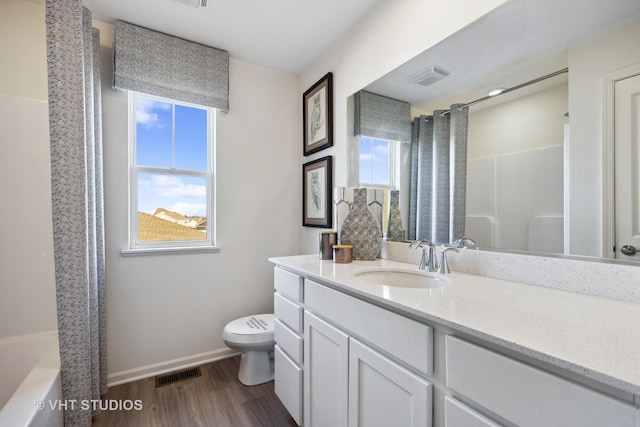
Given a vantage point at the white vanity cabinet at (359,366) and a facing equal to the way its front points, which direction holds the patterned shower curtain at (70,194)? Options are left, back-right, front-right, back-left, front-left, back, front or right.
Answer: front-right

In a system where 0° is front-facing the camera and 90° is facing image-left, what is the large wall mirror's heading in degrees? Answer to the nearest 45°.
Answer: approximately 45°

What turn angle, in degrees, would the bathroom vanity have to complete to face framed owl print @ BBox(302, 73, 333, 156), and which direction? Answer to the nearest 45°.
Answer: approximately 90° to its right

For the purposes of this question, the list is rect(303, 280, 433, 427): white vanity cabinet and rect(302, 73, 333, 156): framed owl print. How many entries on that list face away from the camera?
0

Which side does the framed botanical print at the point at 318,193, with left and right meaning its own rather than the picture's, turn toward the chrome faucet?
left

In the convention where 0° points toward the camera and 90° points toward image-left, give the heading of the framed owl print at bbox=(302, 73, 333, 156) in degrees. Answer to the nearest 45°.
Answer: approximately 45°

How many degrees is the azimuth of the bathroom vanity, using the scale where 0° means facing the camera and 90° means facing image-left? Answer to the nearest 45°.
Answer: approximately 45°

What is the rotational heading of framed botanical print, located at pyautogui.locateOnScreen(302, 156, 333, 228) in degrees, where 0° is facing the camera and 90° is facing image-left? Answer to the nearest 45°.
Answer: approximately 45°

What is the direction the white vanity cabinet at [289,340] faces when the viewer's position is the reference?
facing the viewer and to the left of the viewer
